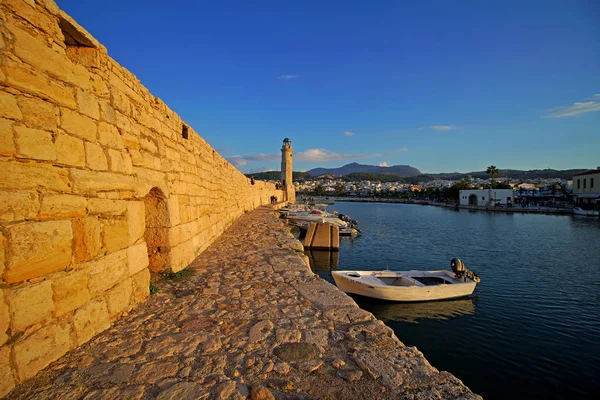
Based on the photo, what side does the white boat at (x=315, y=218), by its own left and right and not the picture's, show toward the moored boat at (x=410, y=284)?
left

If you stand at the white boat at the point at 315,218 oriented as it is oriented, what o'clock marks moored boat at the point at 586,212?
The moored boat is roughly at 5 o'clock from the white boat.

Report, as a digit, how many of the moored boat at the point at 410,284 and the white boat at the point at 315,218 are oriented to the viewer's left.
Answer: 2

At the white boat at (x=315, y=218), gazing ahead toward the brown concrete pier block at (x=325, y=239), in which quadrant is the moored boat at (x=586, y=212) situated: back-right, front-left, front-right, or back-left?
back-left

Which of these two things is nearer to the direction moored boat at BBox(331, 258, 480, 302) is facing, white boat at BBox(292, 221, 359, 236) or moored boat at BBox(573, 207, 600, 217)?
the white boat

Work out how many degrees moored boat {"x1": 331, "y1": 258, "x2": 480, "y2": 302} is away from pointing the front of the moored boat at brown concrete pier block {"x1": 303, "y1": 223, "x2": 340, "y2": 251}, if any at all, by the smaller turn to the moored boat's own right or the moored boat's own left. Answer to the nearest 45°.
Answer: approximately 45° to the moored boat's own right

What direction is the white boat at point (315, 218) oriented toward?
to the viewer's left

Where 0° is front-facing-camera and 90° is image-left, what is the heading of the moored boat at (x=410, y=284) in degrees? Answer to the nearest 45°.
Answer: approximately 90°
